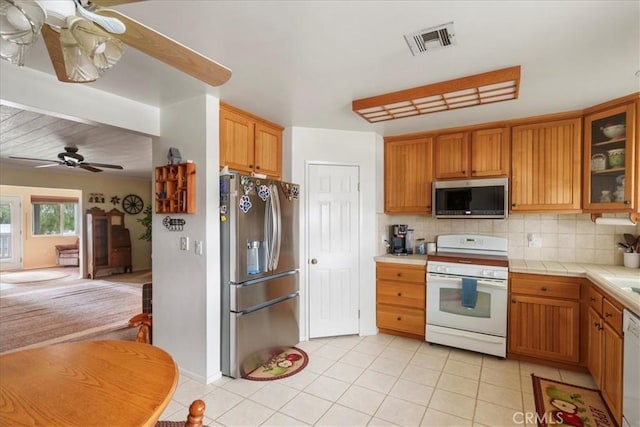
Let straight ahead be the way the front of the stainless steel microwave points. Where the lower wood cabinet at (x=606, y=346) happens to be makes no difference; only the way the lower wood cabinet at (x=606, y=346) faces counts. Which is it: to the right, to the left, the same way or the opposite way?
to the right

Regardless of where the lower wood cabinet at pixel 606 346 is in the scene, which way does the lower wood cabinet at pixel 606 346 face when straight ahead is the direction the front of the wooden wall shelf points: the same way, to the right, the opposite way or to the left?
to the right

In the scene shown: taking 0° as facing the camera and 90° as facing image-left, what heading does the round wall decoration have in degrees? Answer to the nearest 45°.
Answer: approximately 0°

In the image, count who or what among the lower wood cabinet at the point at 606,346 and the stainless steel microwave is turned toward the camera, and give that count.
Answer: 1

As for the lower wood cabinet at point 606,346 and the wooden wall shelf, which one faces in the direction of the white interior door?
the lower wood cabinet

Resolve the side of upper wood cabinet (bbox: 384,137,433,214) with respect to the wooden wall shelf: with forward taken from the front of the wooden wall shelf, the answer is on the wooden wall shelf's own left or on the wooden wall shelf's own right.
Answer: on the wooden wall shelf's own left

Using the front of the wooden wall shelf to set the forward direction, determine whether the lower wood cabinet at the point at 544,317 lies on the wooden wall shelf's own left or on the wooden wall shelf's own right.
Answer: on the wooden wall shelf's own left

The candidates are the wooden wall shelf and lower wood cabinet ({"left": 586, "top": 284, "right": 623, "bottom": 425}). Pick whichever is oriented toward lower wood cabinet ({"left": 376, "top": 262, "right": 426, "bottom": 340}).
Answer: lower wood cabinet ({"left": 586, "top": 284, "right": 623, "bottom": 425})

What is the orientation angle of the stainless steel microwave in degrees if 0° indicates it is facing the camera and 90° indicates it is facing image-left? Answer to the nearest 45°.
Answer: approximately 0°

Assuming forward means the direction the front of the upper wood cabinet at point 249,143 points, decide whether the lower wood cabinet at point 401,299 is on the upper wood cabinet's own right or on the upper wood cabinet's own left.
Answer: on the upper wood cabinet's own left

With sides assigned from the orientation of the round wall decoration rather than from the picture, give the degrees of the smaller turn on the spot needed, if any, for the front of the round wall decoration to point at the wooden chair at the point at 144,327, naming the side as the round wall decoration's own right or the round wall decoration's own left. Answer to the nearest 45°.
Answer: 0° — it already faces it

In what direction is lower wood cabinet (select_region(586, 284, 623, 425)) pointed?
to the viewer's left

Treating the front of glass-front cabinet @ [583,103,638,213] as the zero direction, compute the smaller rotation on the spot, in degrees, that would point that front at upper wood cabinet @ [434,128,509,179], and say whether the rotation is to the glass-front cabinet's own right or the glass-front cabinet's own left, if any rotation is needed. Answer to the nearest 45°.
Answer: approximately 45° to the glass-front cabinet's own right

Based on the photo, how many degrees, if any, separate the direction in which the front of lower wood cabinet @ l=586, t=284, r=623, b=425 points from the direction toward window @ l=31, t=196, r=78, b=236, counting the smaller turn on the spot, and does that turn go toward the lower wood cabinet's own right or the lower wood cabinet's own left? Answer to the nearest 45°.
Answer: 0° — it already faces it

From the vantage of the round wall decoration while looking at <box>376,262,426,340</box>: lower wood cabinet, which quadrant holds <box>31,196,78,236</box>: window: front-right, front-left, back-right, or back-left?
back-right
